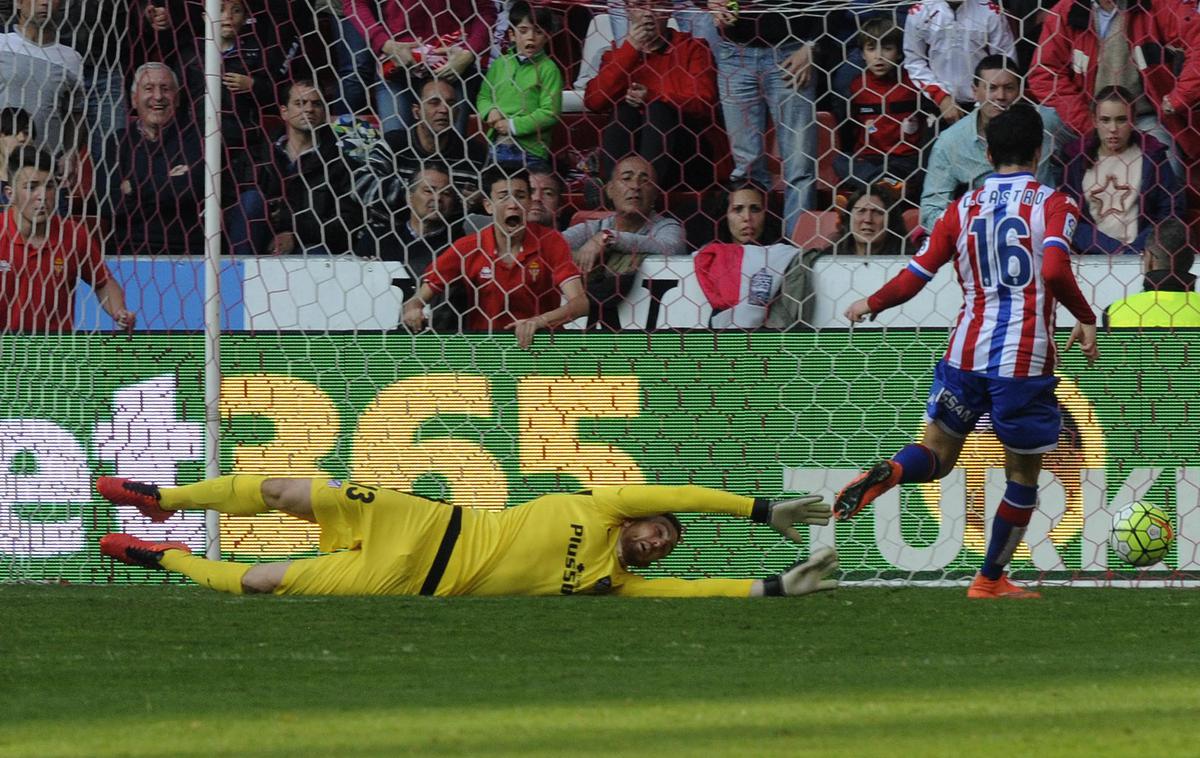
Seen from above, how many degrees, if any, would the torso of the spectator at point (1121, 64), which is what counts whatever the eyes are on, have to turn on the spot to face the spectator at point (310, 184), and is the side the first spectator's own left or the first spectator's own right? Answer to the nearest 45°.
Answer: approximately 90° to the first spectator's own right

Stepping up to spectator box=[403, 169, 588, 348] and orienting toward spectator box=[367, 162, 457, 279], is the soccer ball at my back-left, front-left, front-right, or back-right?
back-right

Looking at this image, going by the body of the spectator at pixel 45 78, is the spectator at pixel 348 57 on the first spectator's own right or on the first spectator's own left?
on the first spectator's own left

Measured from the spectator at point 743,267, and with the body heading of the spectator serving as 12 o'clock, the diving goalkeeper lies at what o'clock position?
The diving goalkeeper is roughly at 1 o'clock from the spectator.

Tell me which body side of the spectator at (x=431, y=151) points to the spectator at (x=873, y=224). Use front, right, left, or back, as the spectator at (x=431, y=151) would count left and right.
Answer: left

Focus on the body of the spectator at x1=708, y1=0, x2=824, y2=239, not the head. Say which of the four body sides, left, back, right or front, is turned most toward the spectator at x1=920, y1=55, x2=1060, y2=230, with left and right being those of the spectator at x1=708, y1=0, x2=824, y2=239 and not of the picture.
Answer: left
